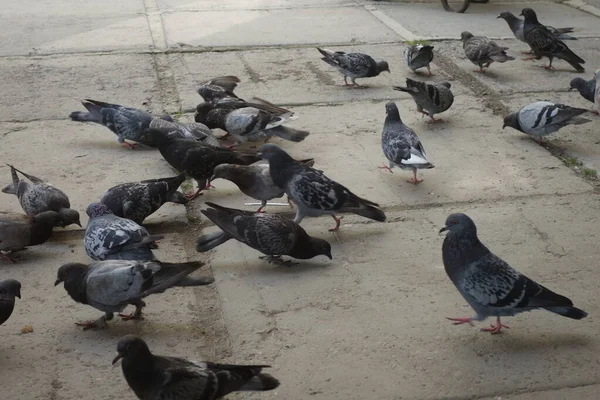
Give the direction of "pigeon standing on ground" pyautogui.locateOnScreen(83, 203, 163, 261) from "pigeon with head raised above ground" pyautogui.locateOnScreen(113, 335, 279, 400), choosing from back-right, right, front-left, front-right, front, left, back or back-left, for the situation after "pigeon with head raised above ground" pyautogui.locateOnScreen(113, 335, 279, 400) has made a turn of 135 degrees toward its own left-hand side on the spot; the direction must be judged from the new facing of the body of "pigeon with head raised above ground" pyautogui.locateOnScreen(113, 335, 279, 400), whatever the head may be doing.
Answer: back-left

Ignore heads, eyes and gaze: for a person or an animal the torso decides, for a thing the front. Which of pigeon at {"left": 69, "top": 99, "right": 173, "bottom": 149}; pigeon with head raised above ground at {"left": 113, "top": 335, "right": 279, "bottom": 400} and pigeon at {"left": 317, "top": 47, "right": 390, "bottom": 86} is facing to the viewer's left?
the pigeon with head raised above ground

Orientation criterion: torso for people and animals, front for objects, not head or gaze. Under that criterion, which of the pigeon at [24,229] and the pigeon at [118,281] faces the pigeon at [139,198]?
the pigeon at [24,229]

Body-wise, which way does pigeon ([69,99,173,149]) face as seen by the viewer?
to the viewer's right

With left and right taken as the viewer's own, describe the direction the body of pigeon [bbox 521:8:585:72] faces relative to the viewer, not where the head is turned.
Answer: facing to the left of the viewer

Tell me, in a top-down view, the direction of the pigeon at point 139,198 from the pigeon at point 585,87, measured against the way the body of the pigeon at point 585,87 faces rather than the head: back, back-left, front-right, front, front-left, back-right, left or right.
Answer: front-left

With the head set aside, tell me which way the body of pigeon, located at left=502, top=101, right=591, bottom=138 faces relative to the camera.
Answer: to the viewer's left

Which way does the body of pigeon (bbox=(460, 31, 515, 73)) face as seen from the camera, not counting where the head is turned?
to the viewer's left

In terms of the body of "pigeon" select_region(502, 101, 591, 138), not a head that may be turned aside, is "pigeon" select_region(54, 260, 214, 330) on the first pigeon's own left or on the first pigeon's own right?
on the first pigeon's own left

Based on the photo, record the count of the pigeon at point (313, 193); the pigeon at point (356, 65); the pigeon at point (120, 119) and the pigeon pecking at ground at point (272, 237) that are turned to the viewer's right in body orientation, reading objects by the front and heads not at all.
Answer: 3

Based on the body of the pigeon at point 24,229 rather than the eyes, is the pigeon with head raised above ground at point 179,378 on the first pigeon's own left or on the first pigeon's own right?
on the first pigeon's own right

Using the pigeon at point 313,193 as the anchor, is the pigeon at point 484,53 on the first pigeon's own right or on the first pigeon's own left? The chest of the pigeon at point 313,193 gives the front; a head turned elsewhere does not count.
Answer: on the first pigeon's own right

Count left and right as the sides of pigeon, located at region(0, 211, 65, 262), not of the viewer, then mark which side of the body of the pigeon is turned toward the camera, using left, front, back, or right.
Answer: right

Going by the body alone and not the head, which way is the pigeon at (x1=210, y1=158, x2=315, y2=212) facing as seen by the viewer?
to the viewer's left

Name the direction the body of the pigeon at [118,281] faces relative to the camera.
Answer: to the viewer's left
